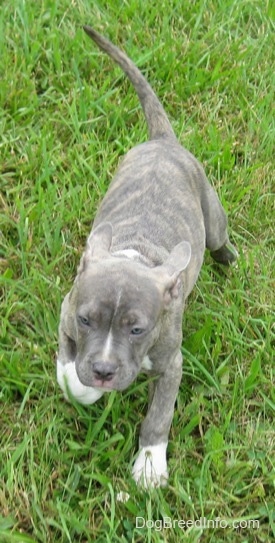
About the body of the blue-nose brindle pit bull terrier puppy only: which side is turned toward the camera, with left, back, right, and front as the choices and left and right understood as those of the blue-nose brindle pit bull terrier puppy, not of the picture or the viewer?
front
